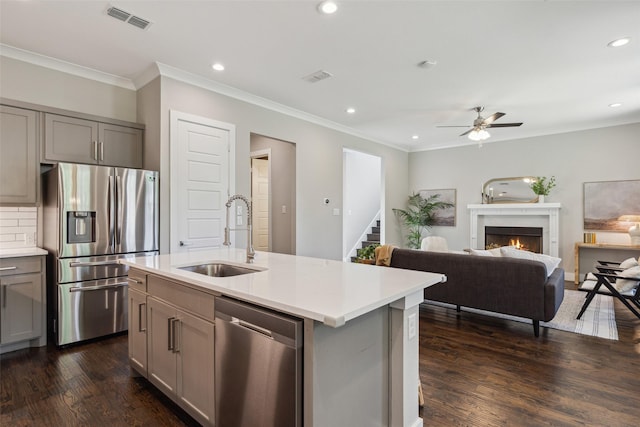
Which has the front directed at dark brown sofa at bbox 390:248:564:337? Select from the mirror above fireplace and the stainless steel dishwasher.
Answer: the mirror above fireplace

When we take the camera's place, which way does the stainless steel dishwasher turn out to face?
facing the viewer and to the left of the viewer

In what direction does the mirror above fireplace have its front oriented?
toward the camera

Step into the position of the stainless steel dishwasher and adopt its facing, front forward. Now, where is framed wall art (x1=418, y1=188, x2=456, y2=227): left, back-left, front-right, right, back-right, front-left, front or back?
back

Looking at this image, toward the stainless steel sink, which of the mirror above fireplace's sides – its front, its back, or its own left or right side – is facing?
front

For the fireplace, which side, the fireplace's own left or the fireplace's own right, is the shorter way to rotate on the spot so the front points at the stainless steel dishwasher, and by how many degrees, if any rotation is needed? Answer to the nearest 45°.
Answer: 0° — it already faces it

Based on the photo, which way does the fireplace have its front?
toward the camera

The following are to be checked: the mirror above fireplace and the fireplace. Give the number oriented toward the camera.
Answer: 2

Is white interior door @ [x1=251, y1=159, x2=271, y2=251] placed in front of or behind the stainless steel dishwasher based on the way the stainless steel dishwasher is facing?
behind

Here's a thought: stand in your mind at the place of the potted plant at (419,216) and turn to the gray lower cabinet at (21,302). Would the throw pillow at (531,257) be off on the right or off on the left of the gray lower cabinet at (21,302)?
left

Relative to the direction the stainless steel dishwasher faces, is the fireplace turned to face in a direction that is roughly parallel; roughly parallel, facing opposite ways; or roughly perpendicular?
roughly parallel

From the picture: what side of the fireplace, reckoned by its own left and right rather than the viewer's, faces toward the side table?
left

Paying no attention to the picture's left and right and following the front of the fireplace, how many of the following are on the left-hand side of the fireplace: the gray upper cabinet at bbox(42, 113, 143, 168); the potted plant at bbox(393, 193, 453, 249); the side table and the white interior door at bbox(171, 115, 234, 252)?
1

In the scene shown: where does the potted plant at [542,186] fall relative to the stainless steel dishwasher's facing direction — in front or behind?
behind

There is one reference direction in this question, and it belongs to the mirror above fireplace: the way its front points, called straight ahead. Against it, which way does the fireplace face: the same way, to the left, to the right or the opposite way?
the same way

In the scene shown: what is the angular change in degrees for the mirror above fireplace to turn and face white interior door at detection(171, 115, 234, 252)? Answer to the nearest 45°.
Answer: approximately 45° to its right

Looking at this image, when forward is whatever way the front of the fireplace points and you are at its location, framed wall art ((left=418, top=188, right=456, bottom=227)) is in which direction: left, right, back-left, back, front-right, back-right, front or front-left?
right

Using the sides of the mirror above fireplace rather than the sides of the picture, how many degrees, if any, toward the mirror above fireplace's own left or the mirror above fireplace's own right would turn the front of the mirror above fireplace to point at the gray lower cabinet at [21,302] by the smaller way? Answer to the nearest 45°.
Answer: approximately 45° to the mirror above fireplace's own right
